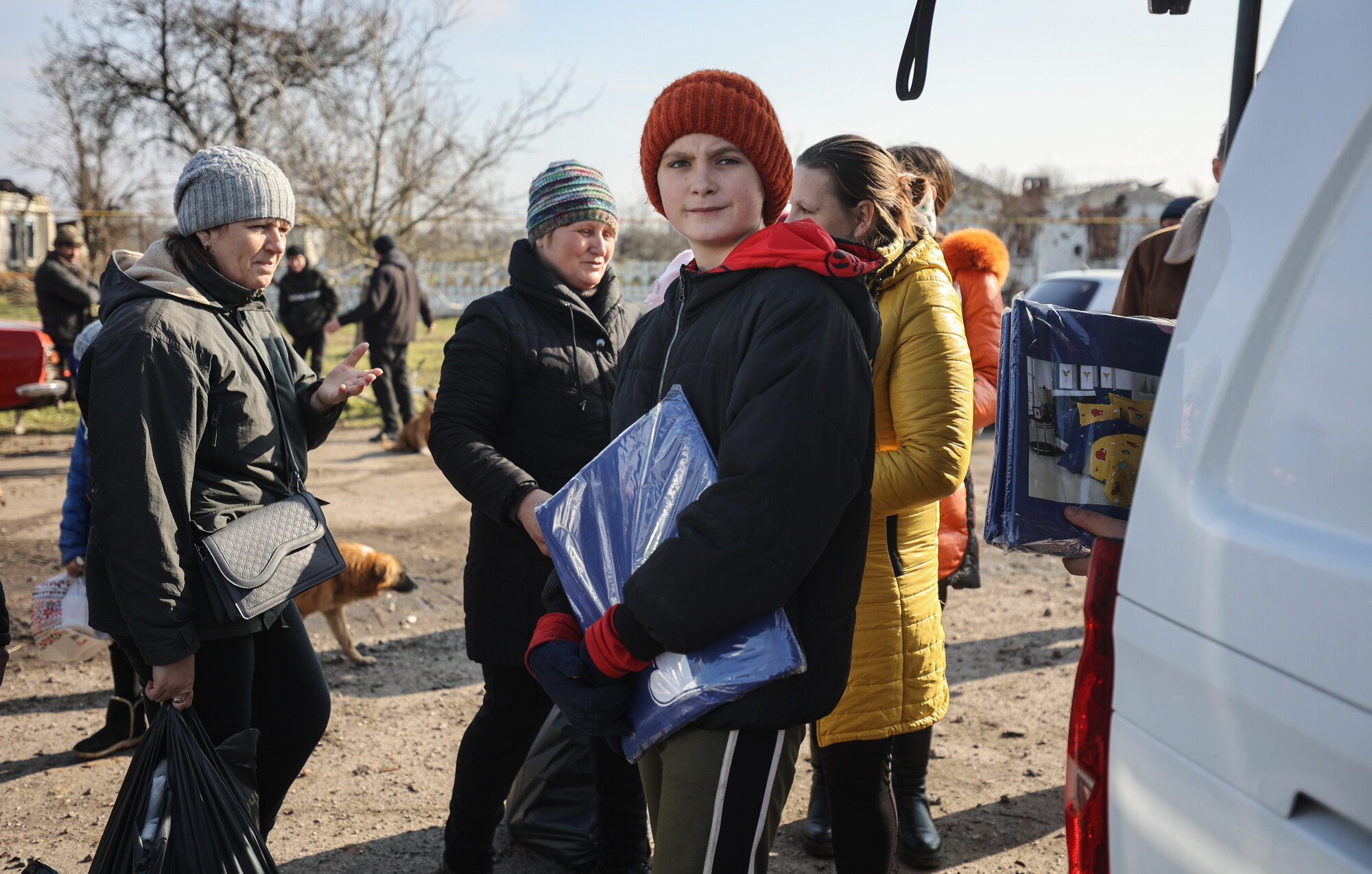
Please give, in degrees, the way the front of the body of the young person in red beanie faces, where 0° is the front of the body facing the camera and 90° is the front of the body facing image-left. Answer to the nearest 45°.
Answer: approximately 45°

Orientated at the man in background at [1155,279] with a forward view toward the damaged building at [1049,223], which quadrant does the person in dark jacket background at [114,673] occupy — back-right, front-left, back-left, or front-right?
back-left

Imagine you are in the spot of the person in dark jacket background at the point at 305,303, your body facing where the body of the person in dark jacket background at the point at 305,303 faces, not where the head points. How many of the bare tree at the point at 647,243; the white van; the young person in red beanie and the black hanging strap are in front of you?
3

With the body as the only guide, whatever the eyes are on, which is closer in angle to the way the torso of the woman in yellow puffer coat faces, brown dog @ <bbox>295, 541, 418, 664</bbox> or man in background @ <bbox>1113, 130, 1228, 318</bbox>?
the brown dog

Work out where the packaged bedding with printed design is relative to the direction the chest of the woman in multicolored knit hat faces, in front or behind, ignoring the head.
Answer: in front

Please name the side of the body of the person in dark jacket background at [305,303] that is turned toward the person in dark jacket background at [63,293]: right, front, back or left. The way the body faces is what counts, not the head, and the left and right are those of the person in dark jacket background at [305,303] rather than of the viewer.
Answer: right

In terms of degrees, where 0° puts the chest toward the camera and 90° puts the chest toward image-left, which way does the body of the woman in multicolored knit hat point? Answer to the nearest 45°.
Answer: approximately 315°

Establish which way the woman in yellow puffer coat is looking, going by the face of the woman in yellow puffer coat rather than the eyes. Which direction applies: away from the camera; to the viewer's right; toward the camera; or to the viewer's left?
to the viewer's left

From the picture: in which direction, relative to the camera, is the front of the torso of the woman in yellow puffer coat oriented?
to the viewer's left
